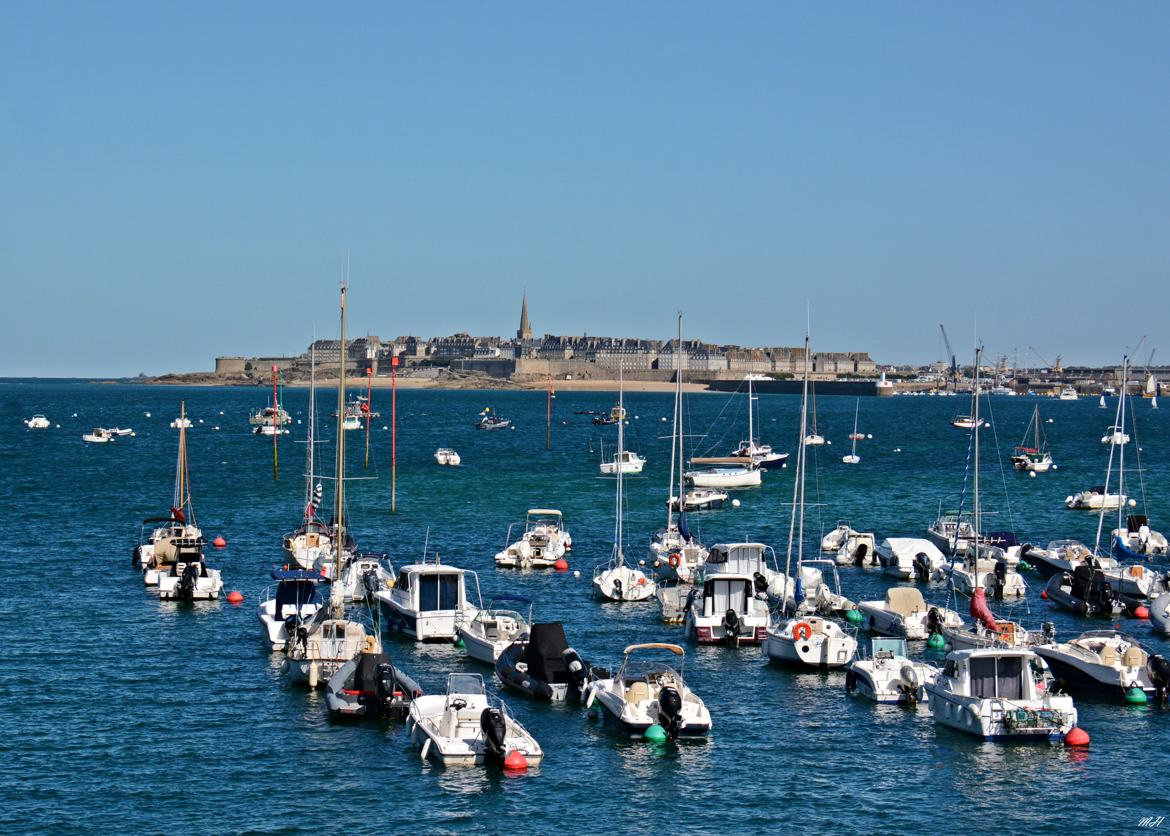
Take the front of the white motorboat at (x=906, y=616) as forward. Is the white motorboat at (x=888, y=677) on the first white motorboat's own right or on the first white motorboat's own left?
on the first white motorboat's own left

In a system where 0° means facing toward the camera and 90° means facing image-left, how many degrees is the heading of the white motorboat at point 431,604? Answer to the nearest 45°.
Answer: approximately 135°

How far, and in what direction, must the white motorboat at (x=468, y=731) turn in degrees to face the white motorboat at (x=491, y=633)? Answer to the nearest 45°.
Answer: approximately 45° to its right

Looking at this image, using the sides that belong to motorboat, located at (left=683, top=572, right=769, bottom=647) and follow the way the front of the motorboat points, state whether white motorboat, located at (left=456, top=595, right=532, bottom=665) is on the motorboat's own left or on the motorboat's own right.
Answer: on the motorboat's own left

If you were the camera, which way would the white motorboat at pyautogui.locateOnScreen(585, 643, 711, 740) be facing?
facing away from the viewer and to the left of the viewer

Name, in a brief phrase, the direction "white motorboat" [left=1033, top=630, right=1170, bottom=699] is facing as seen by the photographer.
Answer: facing away from the viewer and to the left of the viewer

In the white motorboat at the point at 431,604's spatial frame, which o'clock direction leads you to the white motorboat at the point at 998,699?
the white motorboat at the point at 998,699 is roughly at 6 o'clock from the white motorboat at the point at 431,604.

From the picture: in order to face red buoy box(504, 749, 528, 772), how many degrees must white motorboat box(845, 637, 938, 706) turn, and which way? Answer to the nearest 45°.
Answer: approximately 90° to its left

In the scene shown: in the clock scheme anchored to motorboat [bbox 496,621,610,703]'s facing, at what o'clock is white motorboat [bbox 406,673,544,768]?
The white motorboat is roughly at 8 o'clock from the motorboat.

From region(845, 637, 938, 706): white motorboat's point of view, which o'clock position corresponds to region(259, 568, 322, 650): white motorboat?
region(259, 568, 322, 650): white motorboat is roughly at 11 o'clock from region(845, 637, 938, 706): white motorboat.

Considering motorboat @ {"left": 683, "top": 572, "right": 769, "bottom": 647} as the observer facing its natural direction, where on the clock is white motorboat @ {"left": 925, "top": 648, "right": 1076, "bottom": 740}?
The white motorboat is roughly at 5 o'clock from the motorboat.

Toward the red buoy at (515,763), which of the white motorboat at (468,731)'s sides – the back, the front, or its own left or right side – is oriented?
back

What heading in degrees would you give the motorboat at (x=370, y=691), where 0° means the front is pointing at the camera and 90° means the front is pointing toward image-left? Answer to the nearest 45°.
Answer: approximately 180°

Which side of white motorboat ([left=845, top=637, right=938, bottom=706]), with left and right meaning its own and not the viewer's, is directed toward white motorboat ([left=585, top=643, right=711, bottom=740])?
left

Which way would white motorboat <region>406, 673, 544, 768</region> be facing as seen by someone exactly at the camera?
facing away from the viewer and to the left of the viewer

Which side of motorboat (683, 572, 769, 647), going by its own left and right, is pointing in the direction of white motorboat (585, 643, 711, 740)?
back
